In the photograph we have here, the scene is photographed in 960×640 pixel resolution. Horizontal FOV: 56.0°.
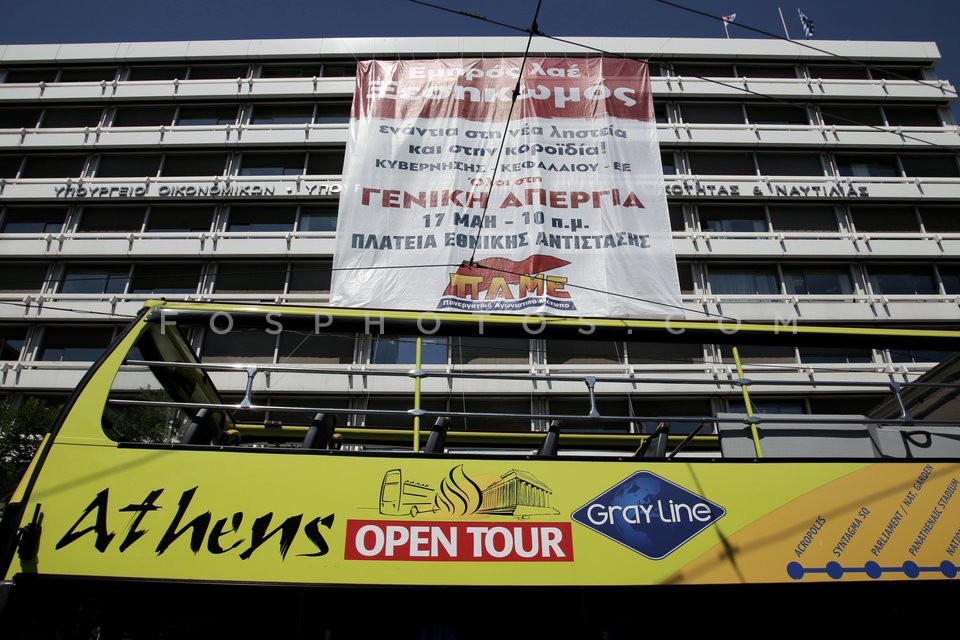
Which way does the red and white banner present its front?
toward the camera

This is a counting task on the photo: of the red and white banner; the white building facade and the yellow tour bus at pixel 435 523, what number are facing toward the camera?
2

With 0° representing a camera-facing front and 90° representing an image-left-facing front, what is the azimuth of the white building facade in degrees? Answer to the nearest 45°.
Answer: approximately 0°

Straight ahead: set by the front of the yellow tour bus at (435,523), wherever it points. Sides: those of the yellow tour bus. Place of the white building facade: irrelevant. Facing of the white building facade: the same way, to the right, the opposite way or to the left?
to the left

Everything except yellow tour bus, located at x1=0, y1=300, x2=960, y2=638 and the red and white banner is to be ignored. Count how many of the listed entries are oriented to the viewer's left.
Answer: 1

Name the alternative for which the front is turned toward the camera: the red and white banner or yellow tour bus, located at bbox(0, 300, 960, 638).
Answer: the red and white banner

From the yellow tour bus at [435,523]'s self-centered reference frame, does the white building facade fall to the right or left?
on its right

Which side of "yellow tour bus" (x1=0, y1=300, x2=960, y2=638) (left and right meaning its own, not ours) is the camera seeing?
left
